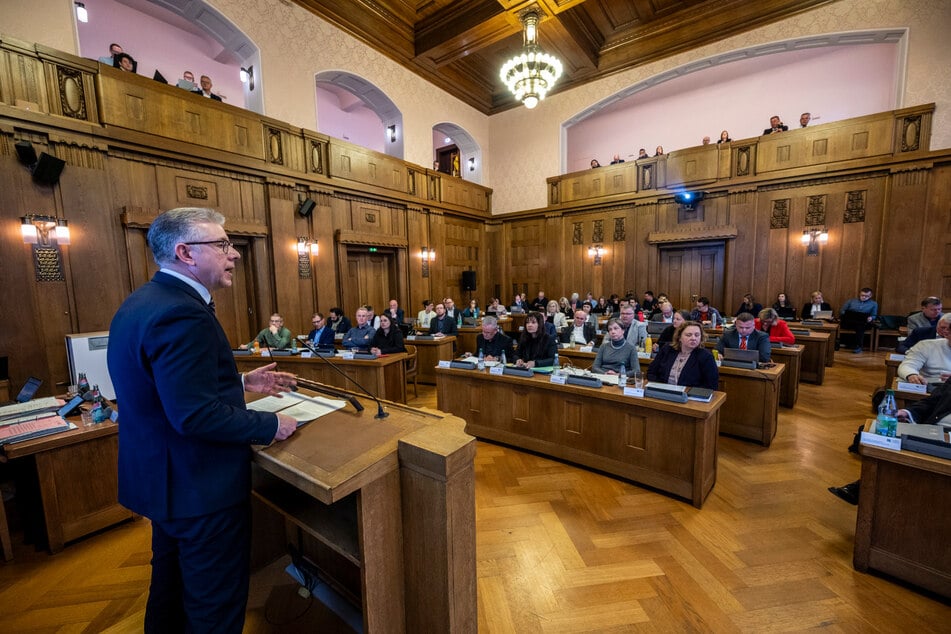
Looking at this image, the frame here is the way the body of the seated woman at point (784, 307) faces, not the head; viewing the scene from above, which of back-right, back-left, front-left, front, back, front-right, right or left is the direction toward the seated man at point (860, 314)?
back-left

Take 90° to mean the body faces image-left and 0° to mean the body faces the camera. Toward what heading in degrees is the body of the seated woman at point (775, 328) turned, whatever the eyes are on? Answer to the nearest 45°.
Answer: approximately 45°

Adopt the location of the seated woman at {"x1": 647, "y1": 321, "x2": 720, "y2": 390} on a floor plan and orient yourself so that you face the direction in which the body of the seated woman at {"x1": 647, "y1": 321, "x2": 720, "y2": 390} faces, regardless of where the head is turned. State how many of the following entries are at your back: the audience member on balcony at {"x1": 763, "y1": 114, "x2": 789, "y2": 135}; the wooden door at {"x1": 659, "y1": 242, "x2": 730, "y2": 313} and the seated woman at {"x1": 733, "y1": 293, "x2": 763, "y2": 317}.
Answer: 3

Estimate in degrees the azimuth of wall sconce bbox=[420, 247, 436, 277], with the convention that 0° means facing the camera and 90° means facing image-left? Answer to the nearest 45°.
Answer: approximately 315°

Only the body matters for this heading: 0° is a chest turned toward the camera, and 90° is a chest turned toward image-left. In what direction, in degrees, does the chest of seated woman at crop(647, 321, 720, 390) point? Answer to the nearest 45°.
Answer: approximately 0°

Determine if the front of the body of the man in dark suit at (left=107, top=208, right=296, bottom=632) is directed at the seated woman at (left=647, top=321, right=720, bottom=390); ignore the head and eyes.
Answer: yes

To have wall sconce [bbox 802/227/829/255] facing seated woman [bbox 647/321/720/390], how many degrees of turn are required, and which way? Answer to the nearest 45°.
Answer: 0° — it already faces them

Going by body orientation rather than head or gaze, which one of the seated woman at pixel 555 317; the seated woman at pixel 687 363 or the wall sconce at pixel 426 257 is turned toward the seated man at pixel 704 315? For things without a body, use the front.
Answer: the wall sconce

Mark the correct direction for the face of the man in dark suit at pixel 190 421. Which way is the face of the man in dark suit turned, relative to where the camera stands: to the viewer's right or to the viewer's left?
to the viewer's right

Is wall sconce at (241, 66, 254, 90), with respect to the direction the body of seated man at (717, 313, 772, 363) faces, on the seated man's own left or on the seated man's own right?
on the seated man's own right
